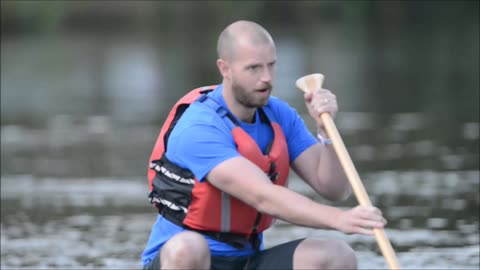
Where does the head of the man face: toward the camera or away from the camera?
toward the camera

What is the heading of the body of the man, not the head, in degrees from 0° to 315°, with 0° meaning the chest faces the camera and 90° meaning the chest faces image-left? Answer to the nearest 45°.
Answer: approximately 315°
